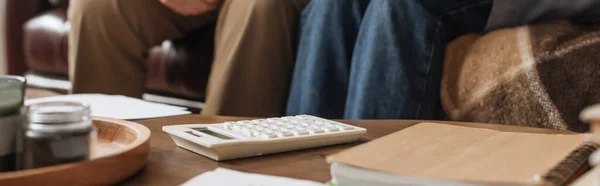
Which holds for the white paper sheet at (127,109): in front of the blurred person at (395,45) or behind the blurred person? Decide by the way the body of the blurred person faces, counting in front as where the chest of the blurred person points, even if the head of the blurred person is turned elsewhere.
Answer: in front

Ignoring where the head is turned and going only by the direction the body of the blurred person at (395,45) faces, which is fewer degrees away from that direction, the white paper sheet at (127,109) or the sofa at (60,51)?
the white paper sheet

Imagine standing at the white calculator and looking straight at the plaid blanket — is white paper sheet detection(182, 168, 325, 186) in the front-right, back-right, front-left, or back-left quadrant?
back-right

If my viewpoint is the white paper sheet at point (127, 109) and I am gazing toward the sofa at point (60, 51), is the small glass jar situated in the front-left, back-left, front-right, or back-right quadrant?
back-left

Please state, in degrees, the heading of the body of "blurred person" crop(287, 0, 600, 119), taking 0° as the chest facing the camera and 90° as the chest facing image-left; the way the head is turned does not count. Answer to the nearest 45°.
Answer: approximately 45°

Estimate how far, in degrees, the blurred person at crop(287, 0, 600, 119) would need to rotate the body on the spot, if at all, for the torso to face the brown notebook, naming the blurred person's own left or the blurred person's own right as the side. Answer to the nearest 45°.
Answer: approximately 45° to the blurred person's own left
